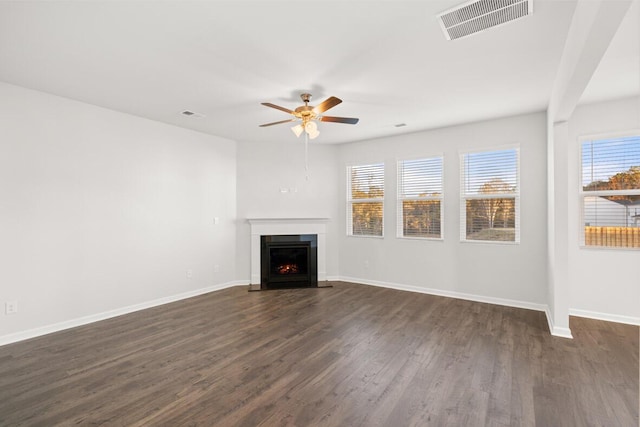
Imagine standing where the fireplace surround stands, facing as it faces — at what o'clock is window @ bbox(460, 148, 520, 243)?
The window is roughly at 10 o'clock from the fireplace surround.

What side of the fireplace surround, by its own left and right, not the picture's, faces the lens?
front

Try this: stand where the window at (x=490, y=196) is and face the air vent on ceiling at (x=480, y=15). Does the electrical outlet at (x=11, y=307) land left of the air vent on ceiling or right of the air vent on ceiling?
right

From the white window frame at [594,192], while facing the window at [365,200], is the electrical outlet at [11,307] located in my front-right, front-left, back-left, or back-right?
front-left

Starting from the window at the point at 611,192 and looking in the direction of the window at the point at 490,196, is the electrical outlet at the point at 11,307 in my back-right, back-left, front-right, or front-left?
front-left

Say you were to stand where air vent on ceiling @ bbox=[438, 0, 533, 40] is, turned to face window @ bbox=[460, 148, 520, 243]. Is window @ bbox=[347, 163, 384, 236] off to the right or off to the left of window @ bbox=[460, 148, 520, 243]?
left

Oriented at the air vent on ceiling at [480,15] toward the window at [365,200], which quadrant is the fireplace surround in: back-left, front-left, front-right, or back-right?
front-left

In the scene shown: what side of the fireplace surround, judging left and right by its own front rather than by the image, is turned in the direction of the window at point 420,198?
left

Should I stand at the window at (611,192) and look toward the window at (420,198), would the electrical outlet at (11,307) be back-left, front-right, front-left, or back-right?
front-left

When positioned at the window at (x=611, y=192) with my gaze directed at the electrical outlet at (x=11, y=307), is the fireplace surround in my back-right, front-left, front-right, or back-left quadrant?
front-right

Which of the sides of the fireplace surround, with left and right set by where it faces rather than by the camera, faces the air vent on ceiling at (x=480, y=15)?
front

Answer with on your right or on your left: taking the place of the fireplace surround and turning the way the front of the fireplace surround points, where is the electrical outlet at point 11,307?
on your right

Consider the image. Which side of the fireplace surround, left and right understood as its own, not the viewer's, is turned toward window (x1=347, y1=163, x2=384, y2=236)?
left
